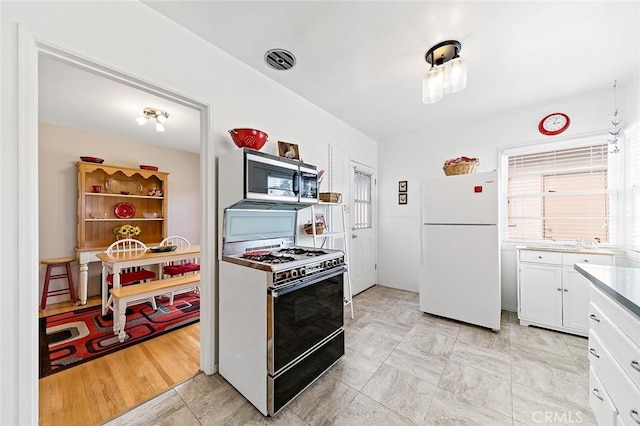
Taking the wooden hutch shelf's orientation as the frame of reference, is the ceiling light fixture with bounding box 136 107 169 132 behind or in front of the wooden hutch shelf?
in front

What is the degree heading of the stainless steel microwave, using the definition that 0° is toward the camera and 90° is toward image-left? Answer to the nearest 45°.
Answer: approximately 315°

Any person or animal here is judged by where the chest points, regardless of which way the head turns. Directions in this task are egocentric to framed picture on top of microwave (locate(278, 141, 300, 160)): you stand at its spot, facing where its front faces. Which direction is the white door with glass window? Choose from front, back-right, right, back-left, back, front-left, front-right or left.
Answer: left

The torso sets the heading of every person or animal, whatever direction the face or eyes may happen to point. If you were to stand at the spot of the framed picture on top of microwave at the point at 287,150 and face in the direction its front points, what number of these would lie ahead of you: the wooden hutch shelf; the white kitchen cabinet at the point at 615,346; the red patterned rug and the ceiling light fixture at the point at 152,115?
1

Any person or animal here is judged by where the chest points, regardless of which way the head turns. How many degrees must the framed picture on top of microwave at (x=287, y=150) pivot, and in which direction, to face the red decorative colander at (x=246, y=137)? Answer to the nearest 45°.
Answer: approximately 90° to its right

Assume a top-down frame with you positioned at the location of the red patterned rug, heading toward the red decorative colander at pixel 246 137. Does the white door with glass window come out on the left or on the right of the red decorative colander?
left

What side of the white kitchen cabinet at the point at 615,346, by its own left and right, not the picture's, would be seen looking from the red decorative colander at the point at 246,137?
front

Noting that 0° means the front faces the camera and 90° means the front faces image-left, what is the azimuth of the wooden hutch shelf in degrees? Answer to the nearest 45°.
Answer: approximately 315°

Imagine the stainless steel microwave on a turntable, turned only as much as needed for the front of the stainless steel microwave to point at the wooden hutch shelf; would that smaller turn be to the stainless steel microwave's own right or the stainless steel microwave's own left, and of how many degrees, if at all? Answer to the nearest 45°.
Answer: approximately 180°

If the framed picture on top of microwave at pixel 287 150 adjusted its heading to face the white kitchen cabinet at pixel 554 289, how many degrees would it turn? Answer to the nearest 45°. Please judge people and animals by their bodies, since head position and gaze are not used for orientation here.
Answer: approximately 45° to its left

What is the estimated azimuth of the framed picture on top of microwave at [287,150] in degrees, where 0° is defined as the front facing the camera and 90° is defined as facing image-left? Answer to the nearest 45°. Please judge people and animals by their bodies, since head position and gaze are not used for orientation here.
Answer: approximately 315°

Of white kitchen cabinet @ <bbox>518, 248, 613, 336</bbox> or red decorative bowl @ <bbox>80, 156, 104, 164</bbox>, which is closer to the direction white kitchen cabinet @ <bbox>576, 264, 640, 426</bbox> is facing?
the red decorative bowl

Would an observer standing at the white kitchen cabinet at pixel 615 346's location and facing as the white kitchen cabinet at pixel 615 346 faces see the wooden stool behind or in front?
in front

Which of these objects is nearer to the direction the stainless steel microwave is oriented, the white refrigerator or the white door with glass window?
the white refrigerator

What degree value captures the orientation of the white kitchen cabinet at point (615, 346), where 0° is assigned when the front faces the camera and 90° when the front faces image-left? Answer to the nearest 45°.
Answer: approximately 45°

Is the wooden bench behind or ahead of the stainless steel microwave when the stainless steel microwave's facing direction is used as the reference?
behind
